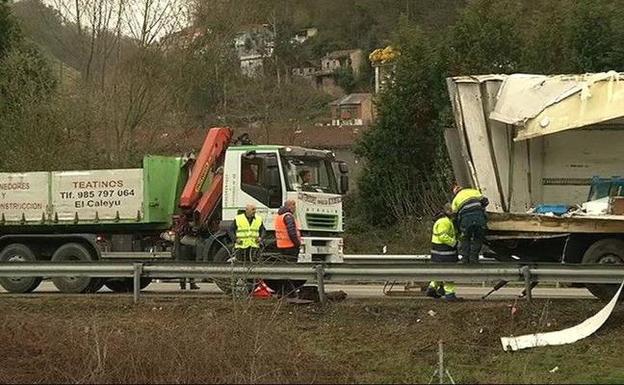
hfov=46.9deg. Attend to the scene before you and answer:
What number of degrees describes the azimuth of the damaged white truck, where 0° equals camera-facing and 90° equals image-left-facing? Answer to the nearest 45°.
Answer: approximately 270°

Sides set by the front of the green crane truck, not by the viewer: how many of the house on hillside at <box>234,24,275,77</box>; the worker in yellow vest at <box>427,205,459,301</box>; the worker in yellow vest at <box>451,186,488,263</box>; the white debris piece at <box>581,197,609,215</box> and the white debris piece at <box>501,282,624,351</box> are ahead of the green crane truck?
4

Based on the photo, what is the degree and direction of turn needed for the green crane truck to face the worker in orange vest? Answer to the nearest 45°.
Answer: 0° — it already faces them

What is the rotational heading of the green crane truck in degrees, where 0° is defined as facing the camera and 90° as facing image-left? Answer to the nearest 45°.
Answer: approximately 315°

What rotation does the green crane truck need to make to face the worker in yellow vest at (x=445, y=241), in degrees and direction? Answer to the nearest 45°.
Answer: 0° — it already faces them

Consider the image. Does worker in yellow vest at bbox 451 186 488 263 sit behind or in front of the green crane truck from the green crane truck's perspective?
in front

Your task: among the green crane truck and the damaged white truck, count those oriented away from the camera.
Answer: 0

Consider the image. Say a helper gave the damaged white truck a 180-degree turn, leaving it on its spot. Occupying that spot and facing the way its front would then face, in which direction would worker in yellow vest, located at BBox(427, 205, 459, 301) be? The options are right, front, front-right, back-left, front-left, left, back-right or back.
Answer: front

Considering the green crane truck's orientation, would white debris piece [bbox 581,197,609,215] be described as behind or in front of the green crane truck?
in front

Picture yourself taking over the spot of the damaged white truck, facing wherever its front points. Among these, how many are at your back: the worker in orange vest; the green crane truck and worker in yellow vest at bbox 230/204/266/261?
3

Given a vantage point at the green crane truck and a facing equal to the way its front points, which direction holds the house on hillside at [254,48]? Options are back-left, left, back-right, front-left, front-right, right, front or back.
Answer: back-left

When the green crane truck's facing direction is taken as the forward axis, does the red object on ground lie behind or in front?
in front

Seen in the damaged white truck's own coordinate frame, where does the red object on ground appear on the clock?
The red object on ground is roughly at 5 o'clock from the damaged white truck.

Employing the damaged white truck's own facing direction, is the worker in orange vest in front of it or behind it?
behind
